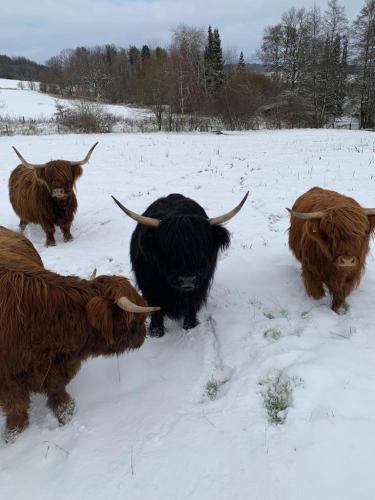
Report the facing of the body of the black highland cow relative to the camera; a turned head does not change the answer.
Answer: toward the camera

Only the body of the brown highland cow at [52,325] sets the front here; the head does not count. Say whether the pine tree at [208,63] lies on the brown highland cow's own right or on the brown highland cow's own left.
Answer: on the brown highland cow's own left

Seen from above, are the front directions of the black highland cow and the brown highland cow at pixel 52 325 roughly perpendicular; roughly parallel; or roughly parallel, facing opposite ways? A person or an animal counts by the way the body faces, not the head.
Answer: roughly perpendicular

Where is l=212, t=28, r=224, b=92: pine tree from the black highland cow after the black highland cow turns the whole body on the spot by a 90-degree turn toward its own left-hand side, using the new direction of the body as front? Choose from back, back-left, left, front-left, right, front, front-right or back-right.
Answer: left

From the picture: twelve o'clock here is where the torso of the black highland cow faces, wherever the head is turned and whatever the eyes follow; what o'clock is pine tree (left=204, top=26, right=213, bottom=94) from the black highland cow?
The pine tree is roughly at 6 o'clock from the black highland cow.

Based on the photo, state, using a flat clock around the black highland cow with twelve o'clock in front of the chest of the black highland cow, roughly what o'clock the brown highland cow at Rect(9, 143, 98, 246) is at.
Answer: The brown highland cow is roughly at 5 o'clock from the black highland cow.

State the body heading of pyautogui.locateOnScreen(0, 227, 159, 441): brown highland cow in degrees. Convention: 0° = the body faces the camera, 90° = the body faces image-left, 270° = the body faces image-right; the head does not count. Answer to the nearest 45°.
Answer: approximately 270°

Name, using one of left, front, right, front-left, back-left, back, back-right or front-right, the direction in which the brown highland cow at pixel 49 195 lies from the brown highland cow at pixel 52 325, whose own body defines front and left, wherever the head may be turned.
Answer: left
